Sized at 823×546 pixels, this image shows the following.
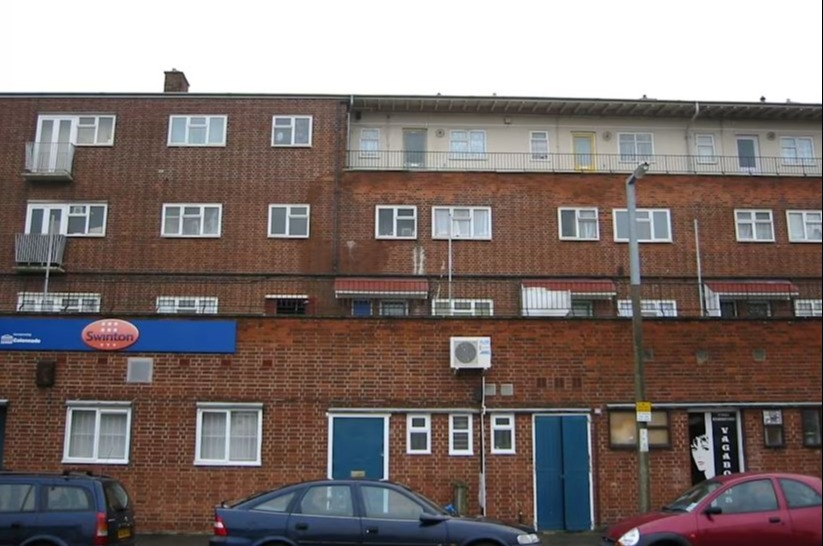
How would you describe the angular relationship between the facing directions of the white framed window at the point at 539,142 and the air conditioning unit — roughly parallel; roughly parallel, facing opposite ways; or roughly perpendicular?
roughly parallel

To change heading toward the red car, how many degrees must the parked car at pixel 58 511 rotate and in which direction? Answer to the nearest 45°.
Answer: approximately 180°

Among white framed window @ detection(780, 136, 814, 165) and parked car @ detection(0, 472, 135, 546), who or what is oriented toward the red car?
the white framed window

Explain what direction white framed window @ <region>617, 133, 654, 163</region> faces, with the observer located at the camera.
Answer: facing the viewer

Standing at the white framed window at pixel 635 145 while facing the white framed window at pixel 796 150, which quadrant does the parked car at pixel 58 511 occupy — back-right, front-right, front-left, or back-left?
back-right

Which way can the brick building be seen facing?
toward the camera

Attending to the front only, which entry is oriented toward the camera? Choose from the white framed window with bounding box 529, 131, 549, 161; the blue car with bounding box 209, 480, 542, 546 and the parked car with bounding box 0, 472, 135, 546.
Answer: the white framed window

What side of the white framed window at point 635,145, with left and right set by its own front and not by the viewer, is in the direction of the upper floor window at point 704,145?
left

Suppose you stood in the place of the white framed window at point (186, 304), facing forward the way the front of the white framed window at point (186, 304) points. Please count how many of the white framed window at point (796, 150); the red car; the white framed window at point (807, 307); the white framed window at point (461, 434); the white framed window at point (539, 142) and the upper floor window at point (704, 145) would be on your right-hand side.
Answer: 0

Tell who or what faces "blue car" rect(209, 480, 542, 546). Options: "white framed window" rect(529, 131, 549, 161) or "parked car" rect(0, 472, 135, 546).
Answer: the white framed window

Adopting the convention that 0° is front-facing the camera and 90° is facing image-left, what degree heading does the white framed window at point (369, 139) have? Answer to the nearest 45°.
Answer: approximately 0°

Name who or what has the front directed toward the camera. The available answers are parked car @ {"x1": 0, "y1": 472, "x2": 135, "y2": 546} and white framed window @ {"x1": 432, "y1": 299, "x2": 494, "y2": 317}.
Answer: the white framed window

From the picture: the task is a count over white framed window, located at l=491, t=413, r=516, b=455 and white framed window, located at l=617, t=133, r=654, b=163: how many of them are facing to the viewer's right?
0

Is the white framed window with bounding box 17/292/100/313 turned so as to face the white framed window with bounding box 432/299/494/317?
no

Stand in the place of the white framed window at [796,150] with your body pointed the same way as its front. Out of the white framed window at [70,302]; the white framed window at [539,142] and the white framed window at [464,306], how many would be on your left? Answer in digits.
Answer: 0

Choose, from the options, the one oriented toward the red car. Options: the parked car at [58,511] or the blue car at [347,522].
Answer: the blue car

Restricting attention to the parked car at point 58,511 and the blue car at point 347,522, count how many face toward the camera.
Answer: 0

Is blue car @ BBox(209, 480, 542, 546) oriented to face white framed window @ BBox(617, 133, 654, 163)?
no

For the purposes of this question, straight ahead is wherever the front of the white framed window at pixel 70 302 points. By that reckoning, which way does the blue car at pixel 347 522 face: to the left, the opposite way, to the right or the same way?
to the left
